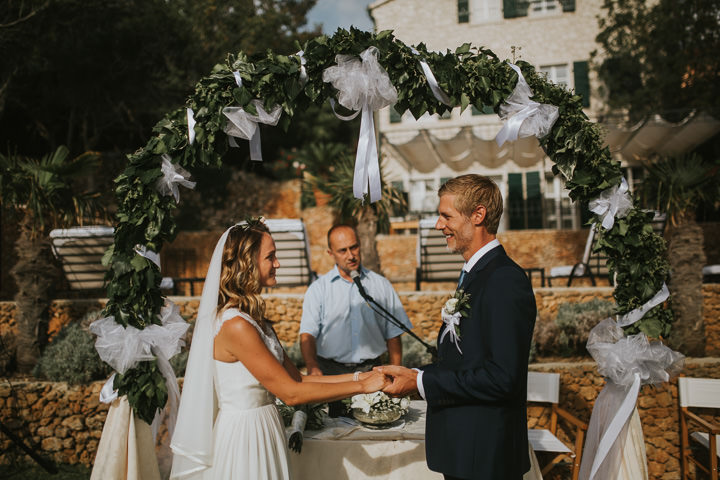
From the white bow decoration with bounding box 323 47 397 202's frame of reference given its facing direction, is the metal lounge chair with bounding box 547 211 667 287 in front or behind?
behind

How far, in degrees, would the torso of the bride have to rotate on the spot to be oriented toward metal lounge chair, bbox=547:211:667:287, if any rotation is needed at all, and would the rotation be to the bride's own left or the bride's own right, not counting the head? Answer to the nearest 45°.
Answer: approximately 45° to the bride's own left

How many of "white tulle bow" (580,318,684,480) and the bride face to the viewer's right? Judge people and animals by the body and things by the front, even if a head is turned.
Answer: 1

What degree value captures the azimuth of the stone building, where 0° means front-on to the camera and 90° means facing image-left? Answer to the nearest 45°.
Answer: approximately 0°

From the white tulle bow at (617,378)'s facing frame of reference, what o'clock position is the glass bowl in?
The glass bowl is roughly at 2 o'clock from the white tulle bow.

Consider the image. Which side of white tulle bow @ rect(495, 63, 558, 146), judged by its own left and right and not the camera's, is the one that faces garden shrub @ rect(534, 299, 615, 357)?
back

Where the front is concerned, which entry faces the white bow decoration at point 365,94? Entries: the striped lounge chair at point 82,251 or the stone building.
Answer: the stone building

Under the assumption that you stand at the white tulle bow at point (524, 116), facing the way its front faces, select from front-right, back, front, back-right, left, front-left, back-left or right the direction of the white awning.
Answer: back
